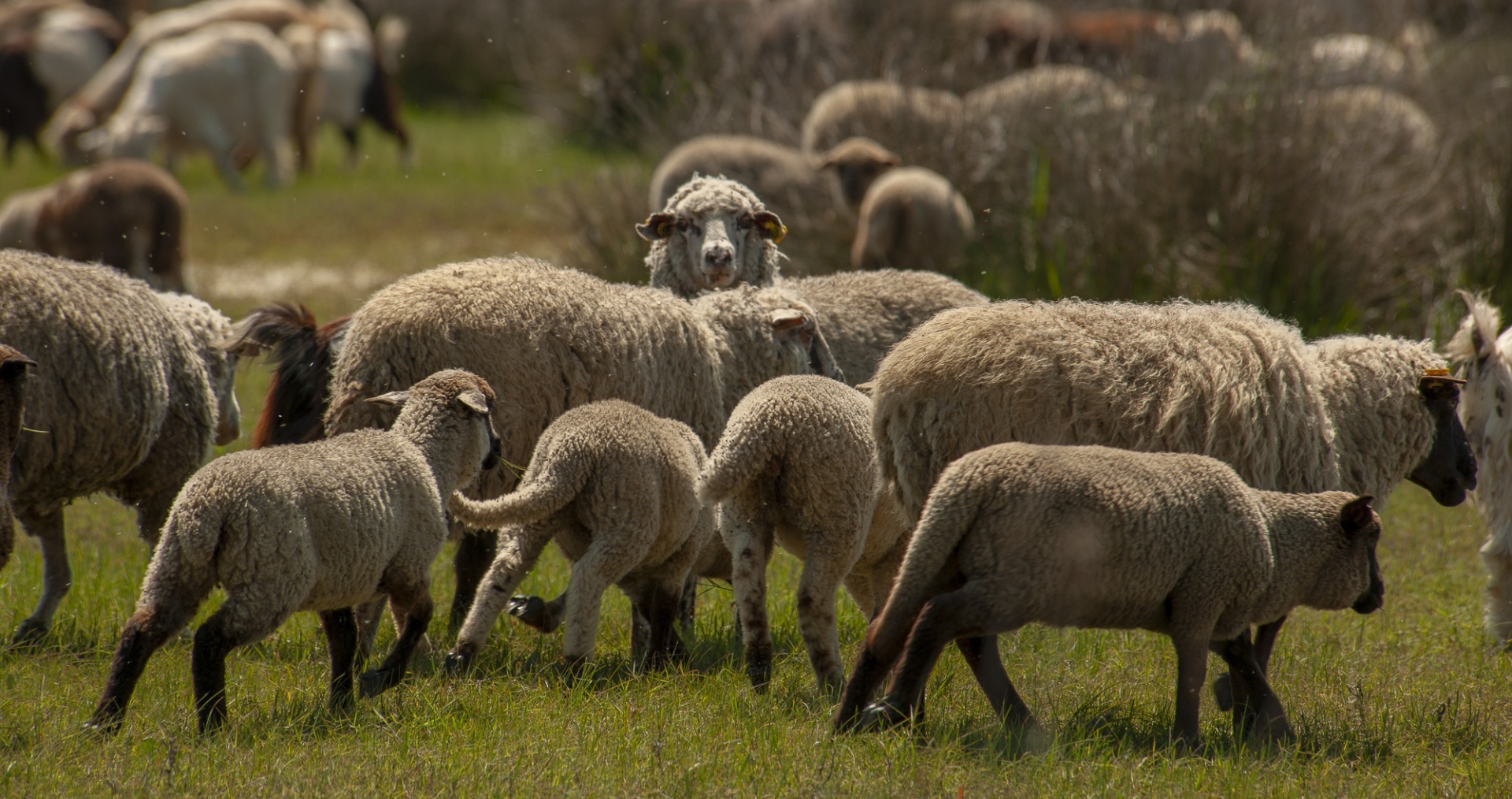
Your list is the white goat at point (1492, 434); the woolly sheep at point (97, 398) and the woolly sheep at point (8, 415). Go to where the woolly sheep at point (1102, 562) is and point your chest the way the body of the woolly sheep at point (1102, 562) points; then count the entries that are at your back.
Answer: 2

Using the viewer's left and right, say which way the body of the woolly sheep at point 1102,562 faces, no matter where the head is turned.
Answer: facing to the right of the viewer

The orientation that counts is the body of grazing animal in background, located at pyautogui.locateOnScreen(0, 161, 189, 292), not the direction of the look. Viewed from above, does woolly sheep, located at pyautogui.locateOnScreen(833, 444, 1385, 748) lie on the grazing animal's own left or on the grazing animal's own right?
on the grazing animal's own left

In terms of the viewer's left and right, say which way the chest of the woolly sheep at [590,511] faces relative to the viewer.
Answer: facing away from the viewer and to the right of the viewer

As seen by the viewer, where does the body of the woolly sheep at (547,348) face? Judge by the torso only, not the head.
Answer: to the viewer's right

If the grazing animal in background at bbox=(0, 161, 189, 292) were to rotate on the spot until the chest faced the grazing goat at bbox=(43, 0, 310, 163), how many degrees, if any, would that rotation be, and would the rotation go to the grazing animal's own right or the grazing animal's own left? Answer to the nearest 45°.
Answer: approximately 90° to the grazing animal's own right

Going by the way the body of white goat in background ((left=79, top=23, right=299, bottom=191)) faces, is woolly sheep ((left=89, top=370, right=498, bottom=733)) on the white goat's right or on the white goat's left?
on the white goat's left

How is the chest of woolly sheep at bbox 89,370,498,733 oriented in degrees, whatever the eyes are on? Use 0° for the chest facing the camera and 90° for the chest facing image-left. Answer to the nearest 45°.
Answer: approximately 225°

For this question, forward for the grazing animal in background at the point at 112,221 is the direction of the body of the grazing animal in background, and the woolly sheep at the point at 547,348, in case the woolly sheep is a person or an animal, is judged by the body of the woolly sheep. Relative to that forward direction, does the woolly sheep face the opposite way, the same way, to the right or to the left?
the opposite way
